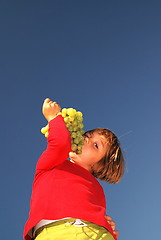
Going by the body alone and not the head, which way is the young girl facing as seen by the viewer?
toward the camera

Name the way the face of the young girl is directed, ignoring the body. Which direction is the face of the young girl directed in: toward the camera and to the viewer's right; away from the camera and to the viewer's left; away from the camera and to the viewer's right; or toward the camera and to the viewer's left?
toward the camera and to the viewer's left
